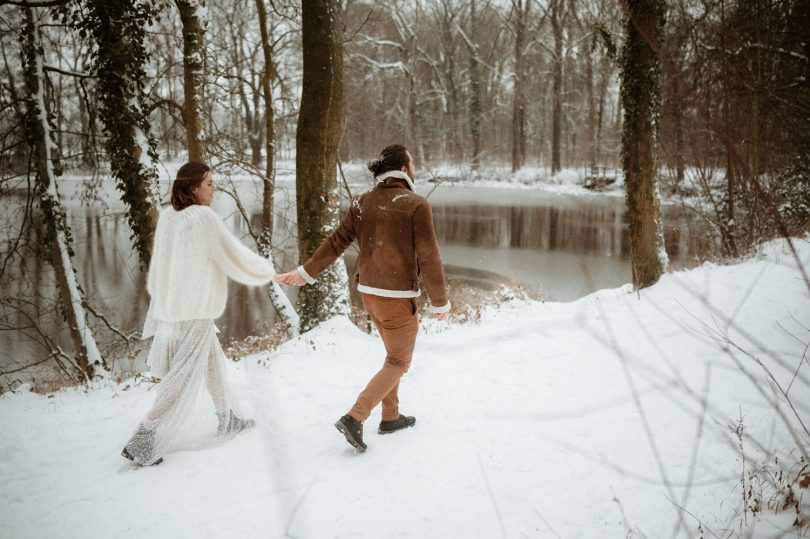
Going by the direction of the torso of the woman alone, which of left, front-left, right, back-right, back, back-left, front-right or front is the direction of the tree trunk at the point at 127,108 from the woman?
front-left

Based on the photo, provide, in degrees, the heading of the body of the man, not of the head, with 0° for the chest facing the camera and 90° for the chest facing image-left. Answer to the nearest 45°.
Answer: approximately 225°

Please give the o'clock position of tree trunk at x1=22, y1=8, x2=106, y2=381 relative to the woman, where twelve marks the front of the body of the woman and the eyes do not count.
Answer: The tree trunk is roughly at 10 o'clock from the woman.

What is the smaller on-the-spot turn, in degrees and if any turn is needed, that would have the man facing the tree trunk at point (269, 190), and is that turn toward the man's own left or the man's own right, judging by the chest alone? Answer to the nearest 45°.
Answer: approximately 45° to the man's own left

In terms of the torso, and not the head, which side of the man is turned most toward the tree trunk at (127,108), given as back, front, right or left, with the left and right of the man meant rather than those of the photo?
left

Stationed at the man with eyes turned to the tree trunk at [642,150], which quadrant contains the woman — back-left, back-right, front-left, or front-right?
back-left

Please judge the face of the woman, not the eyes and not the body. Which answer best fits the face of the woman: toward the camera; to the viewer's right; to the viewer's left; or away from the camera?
to the viewer's right
